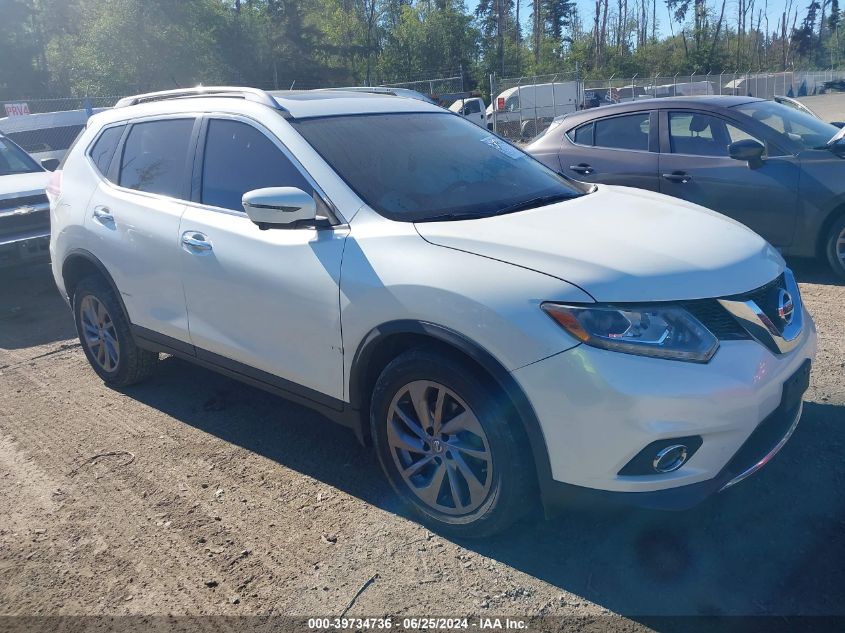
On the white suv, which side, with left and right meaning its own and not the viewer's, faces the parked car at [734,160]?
left

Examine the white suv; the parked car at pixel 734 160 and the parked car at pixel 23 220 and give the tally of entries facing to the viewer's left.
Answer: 0

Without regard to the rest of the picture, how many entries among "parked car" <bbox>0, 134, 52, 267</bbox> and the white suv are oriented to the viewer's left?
0

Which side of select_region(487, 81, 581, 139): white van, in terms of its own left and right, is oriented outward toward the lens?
left

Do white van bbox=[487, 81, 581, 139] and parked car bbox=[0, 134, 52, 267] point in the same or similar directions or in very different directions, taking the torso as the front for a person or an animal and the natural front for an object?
very different directions

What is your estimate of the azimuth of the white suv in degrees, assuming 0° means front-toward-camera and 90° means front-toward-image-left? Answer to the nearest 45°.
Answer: approximately 315°

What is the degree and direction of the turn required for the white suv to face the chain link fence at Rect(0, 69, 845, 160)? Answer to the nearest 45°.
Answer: approximately 135° to its left

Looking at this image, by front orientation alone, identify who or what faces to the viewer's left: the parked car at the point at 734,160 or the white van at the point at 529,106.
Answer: the white van

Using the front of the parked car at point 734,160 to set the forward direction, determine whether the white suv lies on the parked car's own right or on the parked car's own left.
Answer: on the parked car's own right

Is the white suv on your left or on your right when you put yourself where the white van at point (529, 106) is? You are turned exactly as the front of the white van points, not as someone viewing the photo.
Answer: on your left

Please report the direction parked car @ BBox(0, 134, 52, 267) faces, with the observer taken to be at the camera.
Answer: facing the viewer and to the right of the viewer

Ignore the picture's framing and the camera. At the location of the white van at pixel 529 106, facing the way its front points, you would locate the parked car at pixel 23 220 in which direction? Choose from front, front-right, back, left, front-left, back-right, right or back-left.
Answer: left

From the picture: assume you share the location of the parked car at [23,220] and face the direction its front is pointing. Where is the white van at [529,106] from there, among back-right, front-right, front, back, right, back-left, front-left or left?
left

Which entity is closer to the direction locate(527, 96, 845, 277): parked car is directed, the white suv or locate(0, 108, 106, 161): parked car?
the white suv

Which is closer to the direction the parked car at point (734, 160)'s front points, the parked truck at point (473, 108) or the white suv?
the white suv
